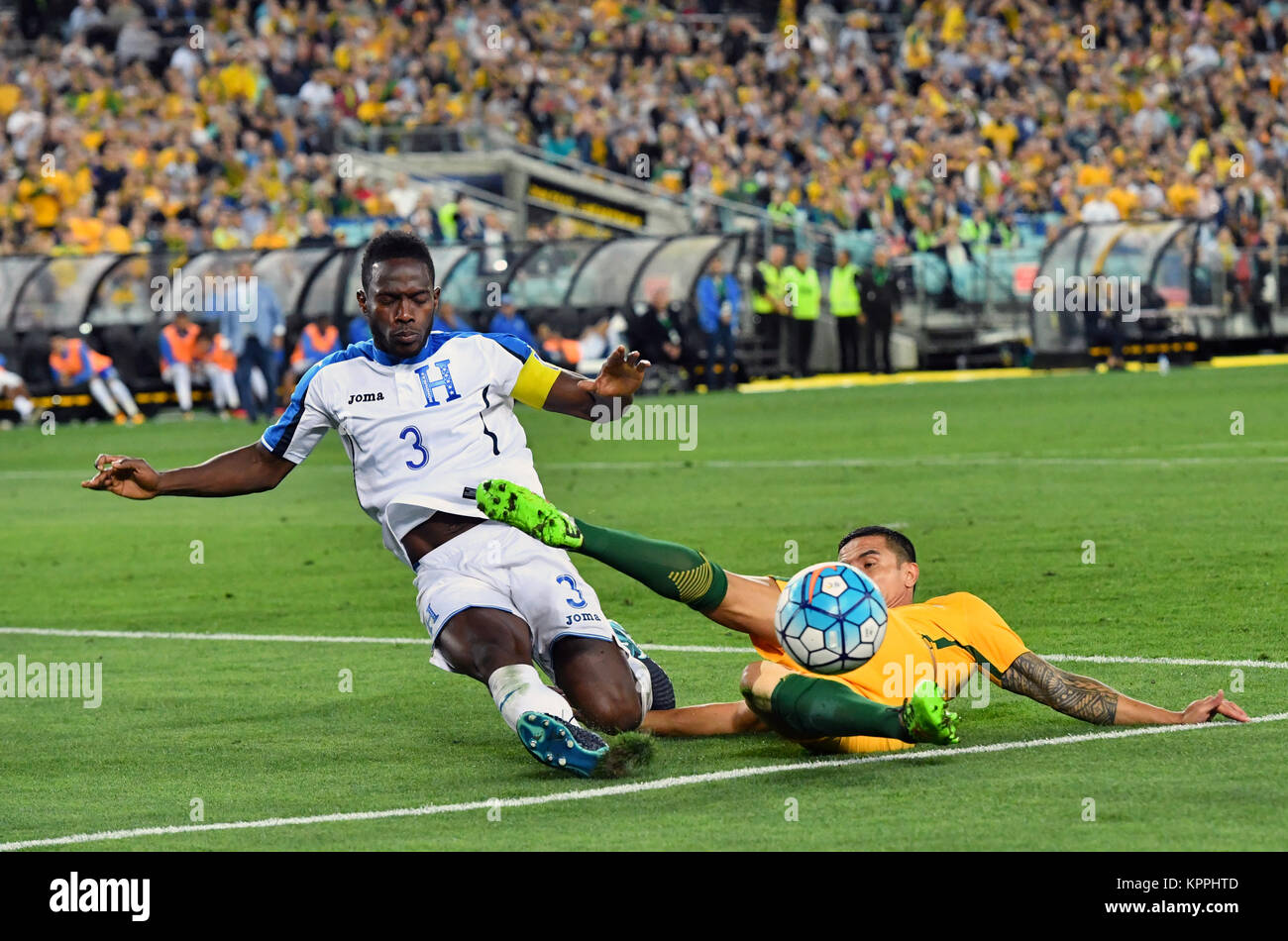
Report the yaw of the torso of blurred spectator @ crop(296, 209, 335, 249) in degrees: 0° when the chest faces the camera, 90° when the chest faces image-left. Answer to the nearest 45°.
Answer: approximately 0°

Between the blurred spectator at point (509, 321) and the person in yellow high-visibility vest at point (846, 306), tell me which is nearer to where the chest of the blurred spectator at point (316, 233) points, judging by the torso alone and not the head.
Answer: the blurred spectator

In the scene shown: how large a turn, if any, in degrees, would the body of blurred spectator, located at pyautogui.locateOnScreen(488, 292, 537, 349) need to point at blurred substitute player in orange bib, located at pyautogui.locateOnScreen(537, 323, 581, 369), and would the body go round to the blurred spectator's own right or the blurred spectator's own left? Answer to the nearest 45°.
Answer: approximately 90° to the blurred spectator's own left

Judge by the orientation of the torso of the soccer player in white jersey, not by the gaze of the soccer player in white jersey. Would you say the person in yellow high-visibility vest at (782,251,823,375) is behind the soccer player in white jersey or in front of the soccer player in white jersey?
behind

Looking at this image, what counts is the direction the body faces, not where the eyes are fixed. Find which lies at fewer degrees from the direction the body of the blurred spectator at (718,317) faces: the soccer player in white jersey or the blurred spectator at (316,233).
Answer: the soccer player in white jersey

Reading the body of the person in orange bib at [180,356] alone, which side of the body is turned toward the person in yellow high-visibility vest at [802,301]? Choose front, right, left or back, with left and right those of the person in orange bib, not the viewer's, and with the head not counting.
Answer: left

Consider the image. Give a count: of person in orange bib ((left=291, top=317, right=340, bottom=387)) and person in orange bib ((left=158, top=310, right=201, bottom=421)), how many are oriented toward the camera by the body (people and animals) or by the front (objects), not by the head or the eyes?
2

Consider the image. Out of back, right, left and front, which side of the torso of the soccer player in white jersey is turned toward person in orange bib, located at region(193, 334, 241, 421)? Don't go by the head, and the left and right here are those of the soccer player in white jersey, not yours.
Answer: back

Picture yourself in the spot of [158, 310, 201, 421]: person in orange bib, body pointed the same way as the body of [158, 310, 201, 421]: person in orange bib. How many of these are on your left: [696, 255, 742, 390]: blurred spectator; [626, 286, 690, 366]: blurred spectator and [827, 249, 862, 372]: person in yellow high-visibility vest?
3

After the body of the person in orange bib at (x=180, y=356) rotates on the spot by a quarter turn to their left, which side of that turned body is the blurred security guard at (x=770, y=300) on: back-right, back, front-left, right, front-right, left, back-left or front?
front

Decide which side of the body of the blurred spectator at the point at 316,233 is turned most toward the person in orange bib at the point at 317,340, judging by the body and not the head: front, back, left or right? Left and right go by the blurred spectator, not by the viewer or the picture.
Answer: front
